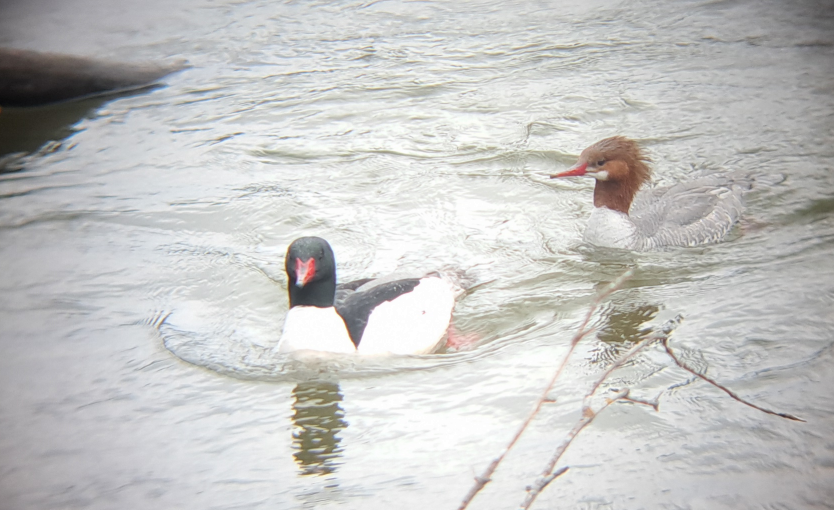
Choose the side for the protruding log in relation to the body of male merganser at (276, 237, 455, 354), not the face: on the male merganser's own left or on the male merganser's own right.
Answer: on the male merganser's own right

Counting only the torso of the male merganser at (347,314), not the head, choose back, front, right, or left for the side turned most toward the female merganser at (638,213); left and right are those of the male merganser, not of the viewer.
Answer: back

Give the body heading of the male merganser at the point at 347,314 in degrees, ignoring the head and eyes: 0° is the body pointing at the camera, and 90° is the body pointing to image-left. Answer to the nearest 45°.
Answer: approximately 45°
